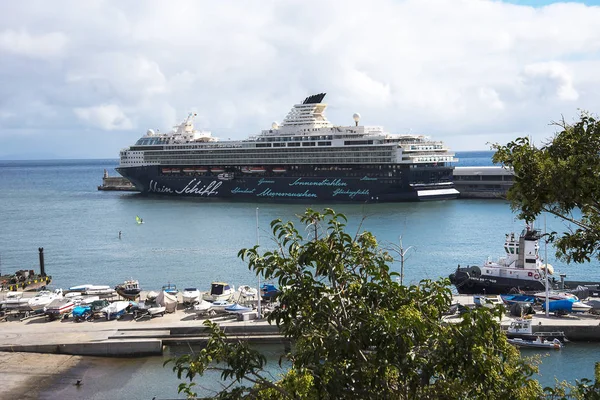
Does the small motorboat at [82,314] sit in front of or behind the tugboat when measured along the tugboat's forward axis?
in front

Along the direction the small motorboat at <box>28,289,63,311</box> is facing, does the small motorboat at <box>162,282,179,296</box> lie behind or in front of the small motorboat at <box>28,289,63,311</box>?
behind

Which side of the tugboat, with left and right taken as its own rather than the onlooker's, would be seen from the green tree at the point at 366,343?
left

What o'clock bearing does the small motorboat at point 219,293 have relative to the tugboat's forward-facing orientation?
The small motorboat is roughly at 11 o'clock from the tugboat.

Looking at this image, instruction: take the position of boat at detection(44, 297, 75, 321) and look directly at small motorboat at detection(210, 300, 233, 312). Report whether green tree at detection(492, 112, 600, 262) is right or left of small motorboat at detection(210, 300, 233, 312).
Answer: right

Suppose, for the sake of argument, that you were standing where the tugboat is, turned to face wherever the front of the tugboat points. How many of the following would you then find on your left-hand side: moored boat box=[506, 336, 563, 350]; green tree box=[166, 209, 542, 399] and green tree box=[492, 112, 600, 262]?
3

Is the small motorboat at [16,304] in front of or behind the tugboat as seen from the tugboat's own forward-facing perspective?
in front

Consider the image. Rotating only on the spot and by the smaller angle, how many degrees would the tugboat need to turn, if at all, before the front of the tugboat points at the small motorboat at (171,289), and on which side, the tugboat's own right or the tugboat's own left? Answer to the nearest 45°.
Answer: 0° — it already faces it

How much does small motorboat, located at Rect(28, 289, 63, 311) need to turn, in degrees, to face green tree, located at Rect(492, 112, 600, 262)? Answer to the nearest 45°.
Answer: approximately 45° to its left

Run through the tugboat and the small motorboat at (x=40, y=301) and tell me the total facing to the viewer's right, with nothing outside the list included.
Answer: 0

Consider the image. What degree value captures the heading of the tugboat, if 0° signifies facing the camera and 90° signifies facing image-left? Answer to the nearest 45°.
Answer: approximately 90°

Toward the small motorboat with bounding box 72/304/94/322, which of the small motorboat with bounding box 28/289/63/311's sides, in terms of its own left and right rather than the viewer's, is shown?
left

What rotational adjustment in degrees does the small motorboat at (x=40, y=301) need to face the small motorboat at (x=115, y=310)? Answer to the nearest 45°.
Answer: approximately 90° to its left

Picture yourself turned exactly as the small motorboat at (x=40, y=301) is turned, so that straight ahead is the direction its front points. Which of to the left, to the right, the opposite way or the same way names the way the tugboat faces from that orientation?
to the right

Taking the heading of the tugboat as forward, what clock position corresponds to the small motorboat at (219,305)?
The small motorboat is roughly at 11 o'clock from the tugboat.
